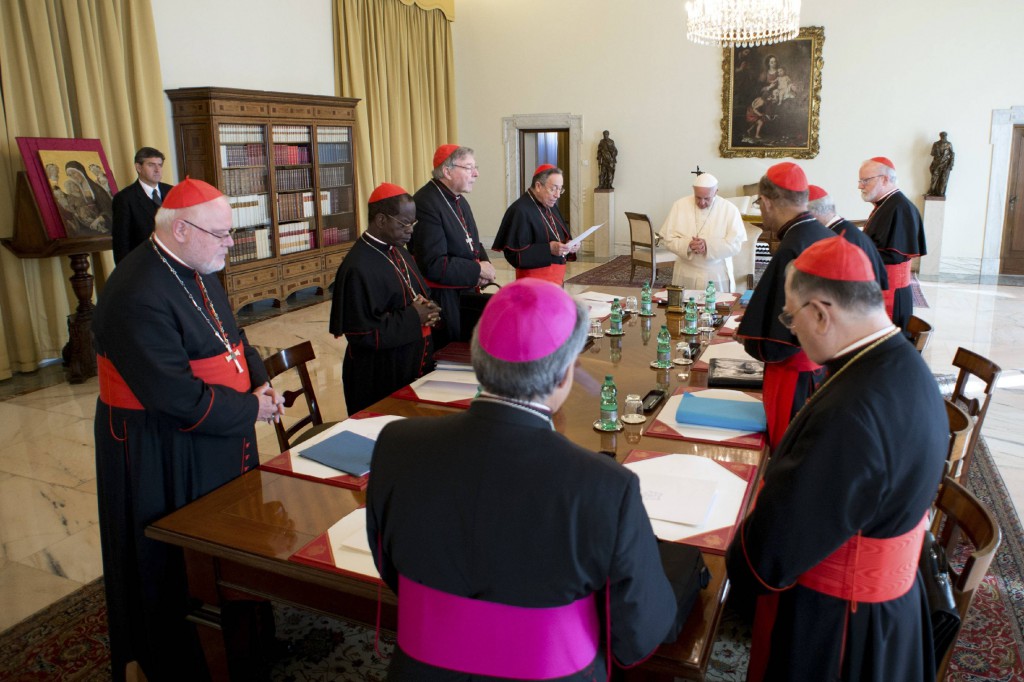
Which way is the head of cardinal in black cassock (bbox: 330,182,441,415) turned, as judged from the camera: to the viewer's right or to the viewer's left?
to the viewer's right

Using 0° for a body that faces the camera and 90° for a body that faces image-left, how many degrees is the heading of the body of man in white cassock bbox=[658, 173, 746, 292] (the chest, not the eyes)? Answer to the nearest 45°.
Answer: approximately 0°

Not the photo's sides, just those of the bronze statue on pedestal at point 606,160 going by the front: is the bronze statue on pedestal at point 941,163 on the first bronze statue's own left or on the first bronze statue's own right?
on the first bronze statue's own left

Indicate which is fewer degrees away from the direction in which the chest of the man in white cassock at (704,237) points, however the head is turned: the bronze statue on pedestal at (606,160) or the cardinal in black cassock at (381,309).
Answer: the cardinal in black cassock

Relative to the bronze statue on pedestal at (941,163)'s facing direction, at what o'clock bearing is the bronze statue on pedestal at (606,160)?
the bronze statue on pedestal at (606,160) is roughly at 3 o'clock from the bronze statue on pedestal at (941,163).

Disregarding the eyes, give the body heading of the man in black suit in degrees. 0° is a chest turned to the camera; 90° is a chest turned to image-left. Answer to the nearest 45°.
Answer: approximately 315°

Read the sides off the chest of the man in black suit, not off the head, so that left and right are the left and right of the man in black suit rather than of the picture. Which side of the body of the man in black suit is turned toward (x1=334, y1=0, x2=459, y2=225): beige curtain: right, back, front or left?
left
